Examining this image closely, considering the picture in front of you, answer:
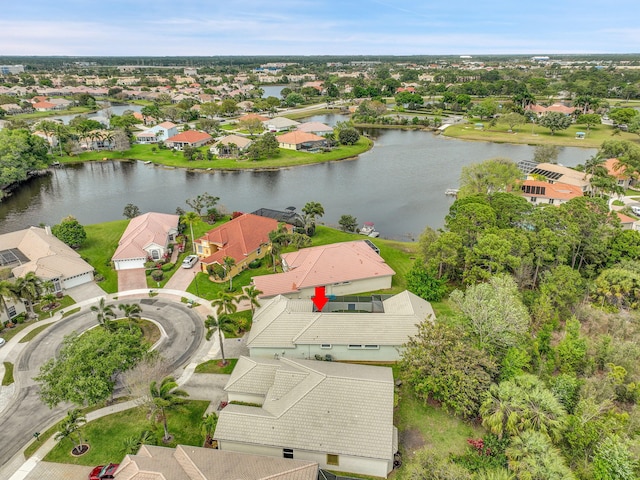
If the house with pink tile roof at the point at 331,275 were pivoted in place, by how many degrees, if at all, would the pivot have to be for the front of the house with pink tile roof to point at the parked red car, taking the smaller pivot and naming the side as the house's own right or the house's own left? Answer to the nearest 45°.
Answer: approximately 45° to the house's own left

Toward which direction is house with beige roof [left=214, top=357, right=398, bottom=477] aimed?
to the viewer's left

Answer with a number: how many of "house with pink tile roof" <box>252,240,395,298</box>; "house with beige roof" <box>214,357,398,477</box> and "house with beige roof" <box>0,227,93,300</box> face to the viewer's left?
2

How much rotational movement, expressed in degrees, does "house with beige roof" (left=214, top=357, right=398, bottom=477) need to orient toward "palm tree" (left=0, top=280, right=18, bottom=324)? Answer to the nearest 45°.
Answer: approximately 45° to its right

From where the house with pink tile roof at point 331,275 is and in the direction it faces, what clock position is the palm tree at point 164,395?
The palm tree is roughly at 10 o'clock from the house with pink tile roof.

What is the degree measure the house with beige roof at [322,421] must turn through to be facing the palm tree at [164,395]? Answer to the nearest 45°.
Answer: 0° — it already faces it

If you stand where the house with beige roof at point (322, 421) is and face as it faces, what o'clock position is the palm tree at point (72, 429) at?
The palm tree is roughly at 12 o'clock from the house with beige roof.

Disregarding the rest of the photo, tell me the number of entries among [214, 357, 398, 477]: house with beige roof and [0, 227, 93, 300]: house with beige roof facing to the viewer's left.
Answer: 1

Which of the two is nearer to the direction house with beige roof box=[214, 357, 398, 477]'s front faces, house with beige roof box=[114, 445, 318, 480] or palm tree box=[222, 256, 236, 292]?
the house with beige roof
